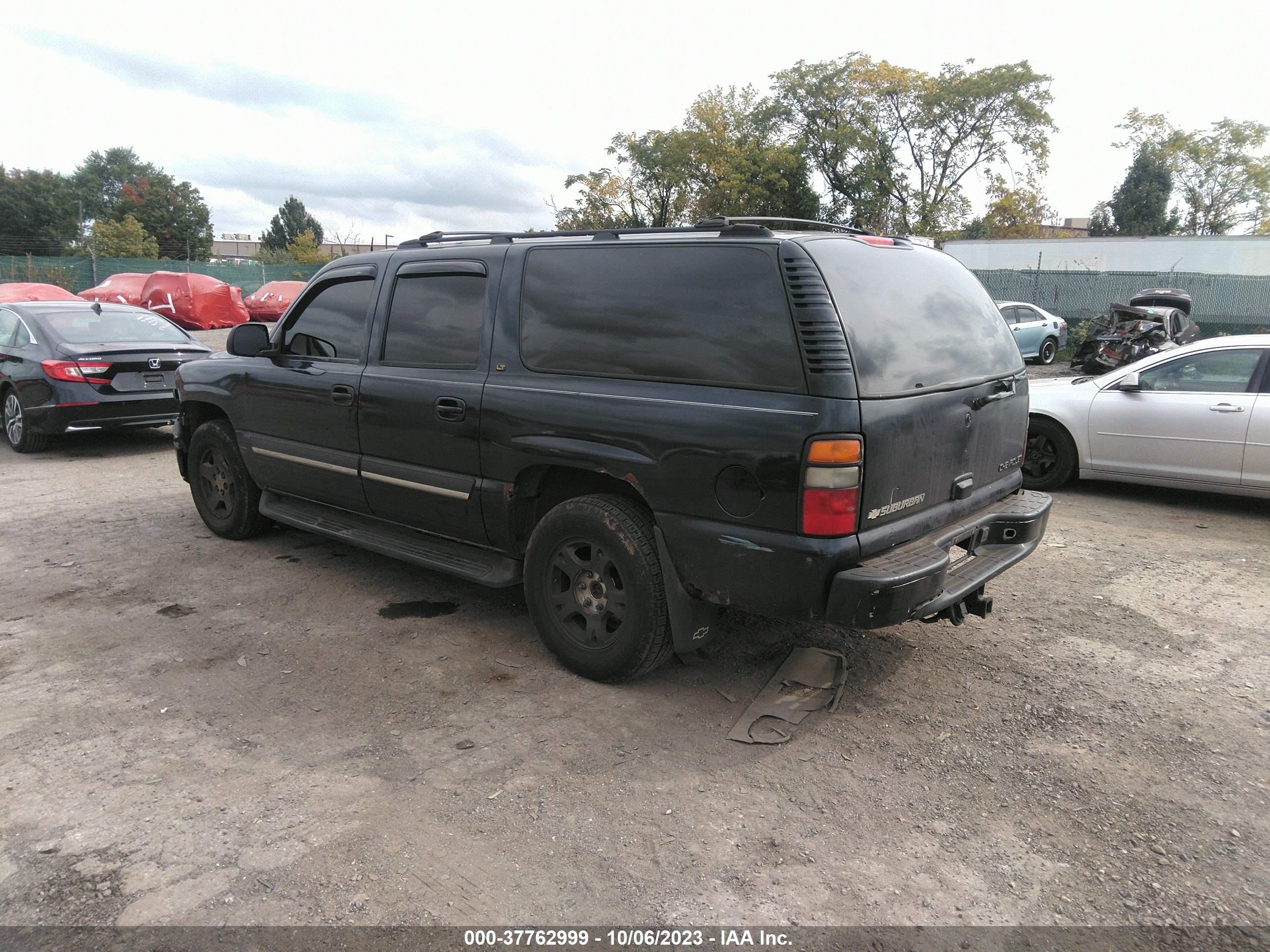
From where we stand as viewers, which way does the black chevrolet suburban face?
facing away from the viewer and to the left of the viewer

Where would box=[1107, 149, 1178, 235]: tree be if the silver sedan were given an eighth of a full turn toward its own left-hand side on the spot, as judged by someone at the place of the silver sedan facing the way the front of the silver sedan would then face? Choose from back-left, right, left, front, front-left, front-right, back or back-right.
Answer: back-right

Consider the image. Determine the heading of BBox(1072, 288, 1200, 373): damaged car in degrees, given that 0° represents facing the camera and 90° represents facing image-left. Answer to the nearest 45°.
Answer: approximately 45°

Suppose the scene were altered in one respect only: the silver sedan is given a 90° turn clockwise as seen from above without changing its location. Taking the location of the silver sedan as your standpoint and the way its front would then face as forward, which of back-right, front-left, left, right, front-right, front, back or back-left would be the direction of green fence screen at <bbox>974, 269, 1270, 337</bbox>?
front

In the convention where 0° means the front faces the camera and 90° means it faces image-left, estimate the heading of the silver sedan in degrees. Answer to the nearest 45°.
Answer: approximately 90°

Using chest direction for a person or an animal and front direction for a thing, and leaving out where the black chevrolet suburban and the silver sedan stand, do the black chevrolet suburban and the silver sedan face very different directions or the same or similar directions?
same or similar directions

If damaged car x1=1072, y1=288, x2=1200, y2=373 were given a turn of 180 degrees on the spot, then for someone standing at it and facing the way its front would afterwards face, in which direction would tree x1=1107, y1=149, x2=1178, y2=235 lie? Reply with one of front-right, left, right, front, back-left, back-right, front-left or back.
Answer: front-left

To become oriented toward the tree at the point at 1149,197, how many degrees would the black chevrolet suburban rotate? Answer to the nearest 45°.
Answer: approximately 90° to its right

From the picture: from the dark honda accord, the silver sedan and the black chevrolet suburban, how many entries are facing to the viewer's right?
0

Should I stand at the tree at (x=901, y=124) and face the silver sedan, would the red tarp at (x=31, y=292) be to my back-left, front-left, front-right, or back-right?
front-right

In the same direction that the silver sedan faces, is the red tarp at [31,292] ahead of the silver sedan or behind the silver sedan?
ahead

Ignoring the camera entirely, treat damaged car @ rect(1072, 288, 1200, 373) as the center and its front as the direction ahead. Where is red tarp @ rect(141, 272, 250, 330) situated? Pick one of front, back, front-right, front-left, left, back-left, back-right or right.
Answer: front-right

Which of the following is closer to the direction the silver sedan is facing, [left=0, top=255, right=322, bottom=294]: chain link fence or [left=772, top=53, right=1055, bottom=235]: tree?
the chain link fence

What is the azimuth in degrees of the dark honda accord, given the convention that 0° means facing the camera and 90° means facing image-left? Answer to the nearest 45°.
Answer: approximately 135°

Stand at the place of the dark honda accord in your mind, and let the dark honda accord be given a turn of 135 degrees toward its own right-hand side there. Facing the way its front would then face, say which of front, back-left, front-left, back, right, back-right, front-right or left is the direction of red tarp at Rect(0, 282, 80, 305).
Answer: left

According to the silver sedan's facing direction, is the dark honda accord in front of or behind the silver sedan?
in front

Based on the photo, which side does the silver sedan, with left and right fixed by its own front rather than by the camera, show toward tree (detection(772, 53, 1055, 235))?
right
